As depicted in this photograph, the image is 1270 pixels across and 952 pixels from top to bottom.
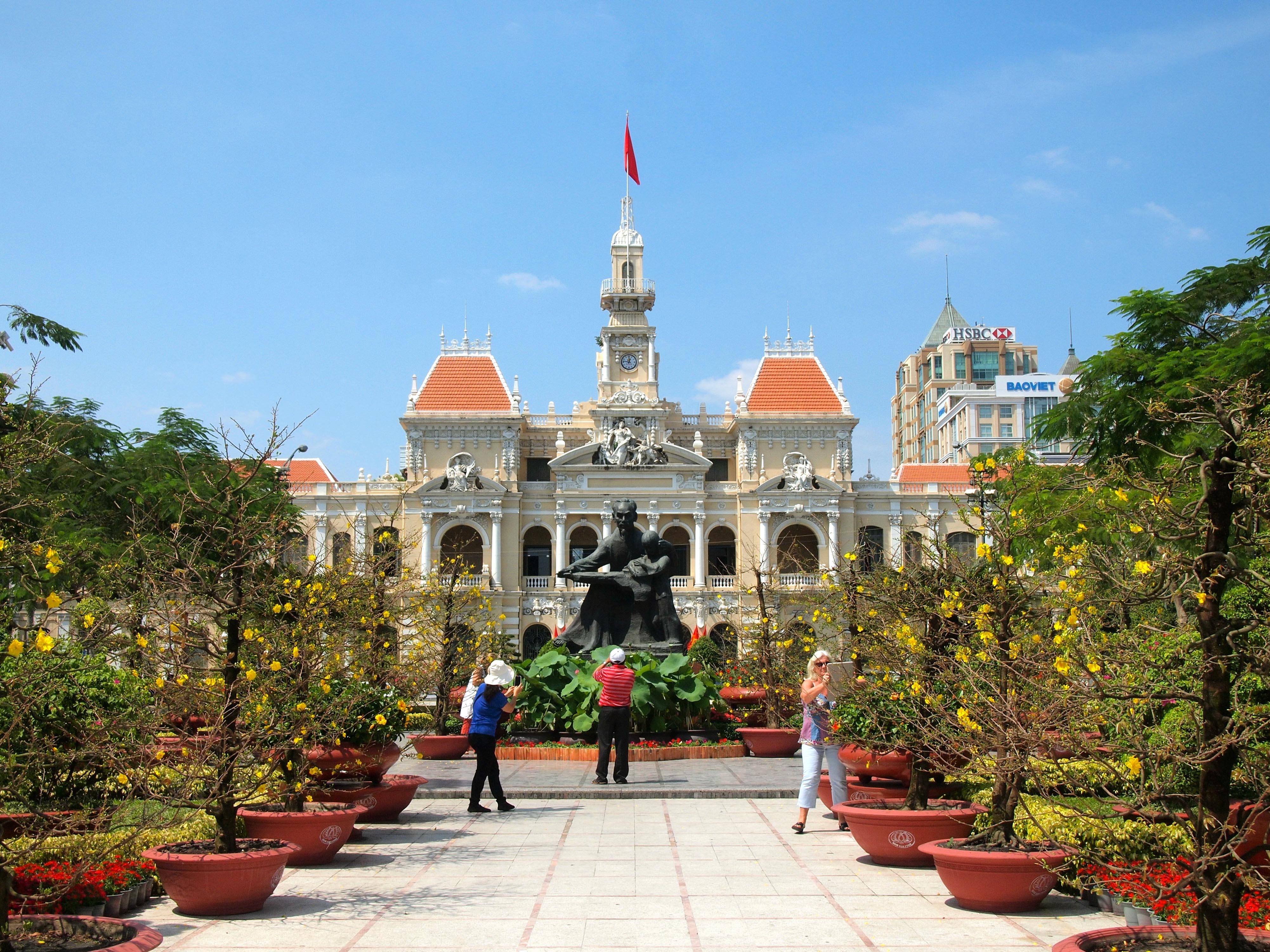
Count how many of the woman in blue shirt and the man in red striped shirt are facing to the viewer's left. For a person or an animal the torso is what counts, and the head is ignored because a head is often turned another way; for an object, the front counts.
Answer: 0

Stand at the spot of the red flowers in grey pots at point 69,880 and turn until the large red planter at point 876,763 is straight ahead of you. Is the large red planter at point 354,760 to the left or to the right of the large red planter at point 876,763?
left

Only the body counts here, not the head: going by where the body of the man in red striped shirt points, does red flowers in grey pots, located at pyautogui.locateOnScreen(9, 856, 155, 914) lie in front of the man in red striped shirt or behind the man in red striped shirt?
behind

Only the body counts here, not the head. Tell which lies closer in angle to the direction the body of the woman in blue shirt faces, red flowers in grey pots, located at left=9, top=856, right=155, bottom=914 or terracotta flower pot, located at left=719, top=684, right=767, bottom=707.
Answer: the terracotta flower pot

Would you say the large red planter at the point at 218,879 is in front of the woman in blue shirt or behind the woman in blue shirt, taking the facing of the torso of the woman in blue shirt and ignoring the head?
behind

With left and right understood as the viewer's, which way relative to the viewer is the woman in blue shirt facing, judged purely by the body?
facing away from the viewer and to the right of the viewer

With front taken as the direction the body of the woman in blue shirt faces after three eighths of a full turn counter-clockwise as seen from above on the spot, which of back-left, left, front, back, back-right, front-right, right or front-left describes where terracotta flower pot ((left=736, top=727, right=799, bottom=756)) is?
back-right

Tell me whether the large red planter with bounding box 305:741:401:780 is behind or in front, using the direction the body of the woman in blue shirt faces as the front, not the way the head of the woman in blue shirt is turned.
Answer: behind

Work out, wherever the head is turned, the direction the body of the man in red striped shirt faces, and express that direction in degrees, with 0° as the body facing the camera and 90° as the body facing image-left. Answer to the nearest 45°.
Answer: approximately 180°

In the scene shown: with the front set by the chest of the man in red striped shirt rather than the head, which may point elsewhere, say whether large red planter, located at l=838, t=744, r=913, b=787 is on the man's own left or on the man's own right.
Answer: on the man's own right

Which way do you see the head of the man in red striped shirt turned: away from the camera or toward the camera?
away from the camera

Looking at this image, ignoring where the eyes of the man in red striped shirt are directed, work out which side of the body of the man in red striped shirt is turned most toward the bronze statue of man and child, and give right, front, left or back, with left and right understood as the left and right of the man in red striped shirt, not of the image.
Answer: front

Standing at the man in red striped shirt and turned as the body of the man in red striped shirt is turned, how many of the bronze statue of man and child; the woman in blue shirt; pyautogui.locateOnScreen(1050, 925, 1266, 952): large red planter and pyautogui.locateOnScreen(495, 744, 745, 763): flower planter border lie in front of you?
2

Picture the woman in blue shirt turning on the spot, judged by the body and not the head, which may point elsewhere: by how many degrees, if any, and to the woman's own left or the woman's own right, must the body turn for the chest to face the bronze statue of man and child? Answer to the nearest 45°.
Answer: approximately 45° to the woman's own left

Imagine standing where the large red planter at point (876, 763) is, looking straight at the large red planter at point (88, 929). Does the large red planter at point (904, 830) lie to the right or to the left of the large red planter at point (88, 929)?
left

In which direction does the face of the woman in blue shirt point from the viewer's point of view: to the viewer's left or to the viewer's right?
to the viewer's right

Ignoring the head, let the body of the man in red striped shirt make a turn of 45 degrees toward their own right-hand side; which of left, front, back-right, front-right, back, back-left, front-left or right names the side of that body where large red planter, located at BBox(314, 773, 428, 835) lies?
back
